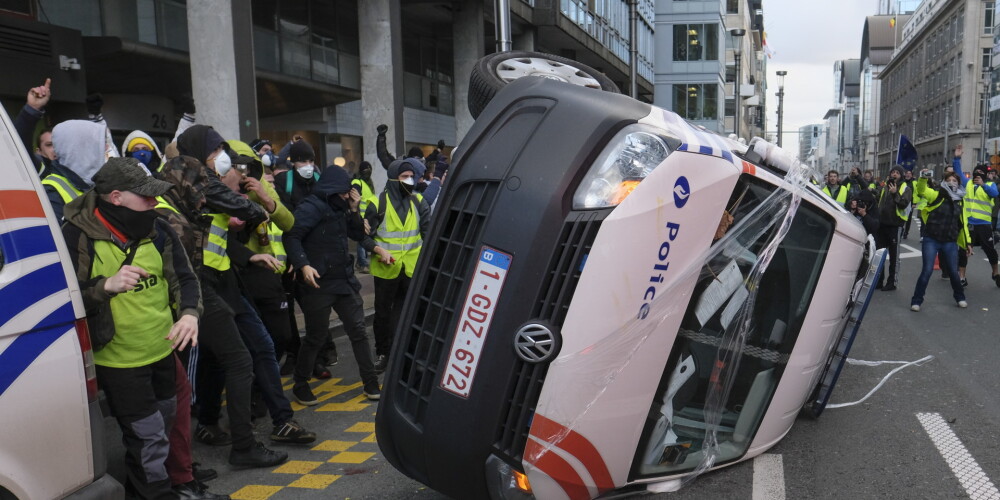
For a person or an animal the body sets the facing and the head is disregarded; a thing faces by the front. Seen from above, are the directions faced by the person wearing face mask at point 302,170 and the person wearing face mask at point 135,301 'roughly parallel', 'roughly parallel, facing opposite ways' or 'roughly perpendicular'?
roughly parallel

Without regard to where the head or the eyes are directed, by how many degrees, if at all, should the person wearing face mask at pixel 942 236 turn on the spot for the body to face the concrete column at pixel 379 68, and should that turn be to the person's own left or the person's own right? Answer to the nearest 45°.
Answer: approximately 90° to the person's own right

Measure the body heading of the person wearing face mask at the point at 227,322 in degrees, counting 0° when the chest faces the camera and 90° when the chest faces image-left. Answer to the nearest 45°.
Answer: approximately 270°

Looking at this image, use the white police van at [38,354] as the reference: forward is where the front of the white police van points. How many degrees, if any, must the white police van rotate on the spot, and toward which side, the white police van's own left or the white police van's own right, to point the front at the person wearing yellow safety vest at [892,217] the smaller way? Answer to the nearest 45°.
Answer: approximately 180°

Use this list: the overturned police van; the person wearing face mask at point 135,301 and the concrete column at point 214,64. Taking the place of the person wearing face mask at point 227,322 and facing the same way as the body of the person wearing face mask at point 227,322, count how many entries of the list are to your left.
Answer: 1

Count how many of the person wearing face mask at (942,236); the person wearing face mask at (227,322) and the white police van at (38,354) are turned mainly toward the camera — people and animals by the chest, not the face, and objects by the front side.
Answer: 1

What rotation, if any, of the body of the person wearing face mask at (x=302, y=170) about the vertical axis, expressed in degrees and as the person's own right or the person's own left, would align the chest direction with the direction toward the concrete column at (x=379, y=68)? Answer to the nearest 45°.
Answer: approximately 135° to the person's own left

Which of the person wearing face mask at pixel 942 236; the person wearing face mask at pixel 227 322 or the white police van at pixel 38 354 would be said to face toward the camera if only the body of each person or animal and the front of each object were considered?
the person wearing face mask at pixel 942 236

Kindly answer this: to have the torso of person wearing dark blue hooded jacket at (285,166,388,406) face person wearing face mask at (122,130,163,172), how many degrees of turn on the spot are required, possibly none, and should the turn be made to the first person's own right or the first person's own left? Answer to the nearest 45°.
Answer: approximately 135° to the first person's own right

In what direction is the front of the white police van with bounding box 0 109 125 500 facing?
to the viewer's left

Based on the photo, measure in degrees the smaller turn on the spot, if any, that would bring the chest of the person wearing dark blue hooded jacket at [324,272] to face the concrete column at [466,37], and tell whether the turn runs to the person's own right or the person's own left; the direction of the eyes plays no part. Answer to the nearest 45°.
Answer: approximately 135° to the person's own left
